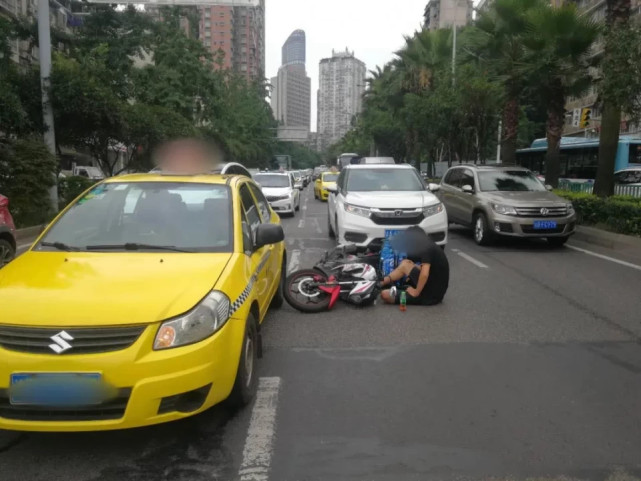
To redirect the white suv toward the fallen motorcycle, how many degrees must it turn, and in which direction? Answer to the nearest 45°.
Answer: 0° — it already faces it

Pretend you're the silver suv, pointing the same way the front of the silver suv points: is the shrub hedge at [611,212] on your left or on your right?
on your left

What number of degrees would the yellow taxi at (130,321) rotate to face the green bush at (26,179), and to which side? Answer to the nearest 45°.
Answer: approximately 135° to its right

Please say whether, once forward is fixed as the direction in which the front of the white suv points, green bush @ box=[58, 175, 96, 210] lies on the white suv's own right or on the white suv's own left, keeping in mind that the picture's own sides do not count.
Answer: on the white suv's own right

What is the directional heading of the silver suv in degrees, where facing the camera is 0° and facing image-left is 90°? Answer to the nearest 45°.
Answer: approximately 315°

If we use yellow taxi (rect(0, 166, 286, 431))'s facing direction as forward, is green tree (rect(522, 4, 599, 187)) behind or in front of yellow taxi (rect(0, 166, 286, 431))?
behind

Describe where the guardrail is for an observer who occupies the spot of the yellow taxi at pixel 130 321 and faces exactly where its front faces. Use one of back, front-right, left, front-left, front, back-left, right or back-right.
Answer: back

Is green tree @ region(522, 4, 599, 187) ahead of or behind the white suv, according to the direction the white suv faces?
behind

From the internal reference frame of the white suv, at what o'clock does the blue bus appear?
The blue bus is roughly at 7 o'clock from the white suv.

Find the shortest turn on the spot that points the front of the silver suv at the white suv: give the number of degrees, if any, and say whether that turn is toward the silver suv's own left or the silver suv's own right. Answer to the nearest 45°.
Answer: approximately 90° to the silver suv's own right

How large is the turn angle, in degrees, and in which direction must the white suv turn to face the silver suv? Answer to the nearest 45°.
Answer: approximately 135° to its left

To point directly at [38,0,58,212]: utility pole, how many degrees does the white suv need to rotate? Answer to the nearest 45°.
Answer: approximately 135° to its right

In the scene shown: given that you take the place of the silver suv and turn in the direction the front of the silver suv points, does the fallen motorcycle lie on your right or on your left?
on your right

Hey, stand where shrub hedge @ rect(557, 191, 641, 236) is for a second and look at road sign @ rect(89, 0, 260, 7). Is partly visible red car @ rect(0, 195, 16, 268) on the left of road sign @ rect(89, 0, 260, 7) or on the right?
left

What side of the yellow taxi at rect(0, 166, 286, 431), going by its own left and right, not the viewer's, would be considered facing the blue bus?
back
